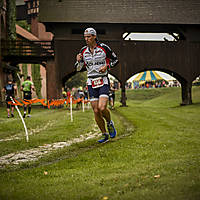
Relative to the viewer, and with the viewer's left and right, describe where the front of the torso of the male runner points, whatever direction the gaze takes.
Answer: facing the viewer and to the left of the viewer
